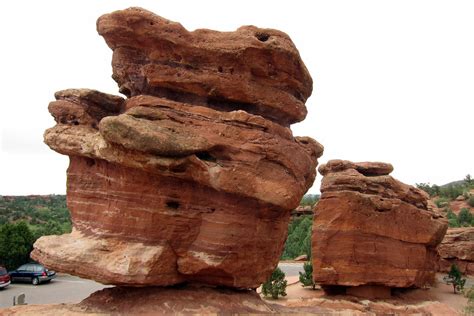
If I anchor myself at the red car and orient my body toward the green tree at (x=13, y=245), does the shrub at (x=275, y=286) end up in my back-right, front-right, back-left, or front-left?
back-right

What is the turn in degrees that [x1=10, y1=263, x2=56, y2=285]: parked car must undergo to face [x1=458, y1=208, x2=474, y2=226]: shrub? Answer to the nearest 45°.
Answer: approximately 135° to its right

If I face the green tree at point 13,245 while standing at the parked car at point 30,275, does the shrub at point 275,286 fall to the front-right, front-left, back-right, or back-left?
back-right

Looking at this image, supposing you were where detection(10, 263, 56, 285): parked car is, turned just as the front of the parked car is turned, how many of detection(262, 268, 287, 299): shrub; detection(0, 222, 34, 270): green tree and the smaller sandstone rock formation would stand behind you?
2

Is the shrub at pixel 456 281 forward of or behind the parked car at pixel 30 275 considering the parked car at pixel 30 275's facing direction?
behind
